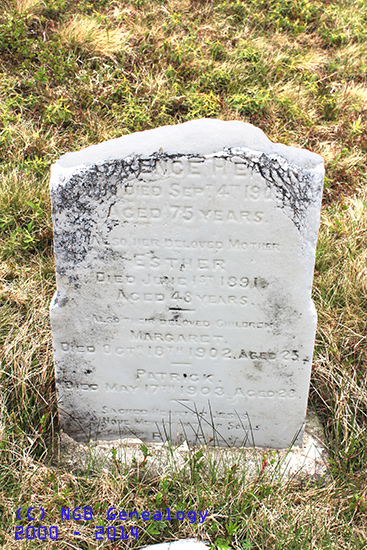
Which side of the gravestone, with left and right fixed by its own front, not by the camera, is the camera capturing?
front
